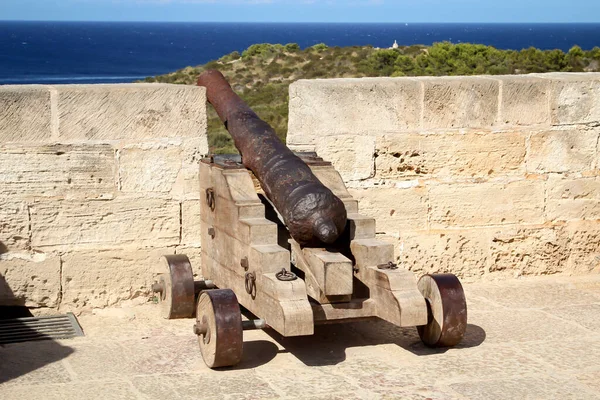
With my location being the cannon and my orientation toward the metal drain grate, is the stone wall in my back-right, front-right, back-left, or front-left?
back-right

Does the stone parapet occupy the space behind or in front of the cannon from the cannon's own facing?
in front

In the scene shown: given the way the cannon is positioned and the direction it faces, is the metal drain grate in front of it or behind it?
in front

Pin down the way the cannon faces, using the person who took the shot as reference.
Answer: facing away from the viewer and to the left of the viewer
